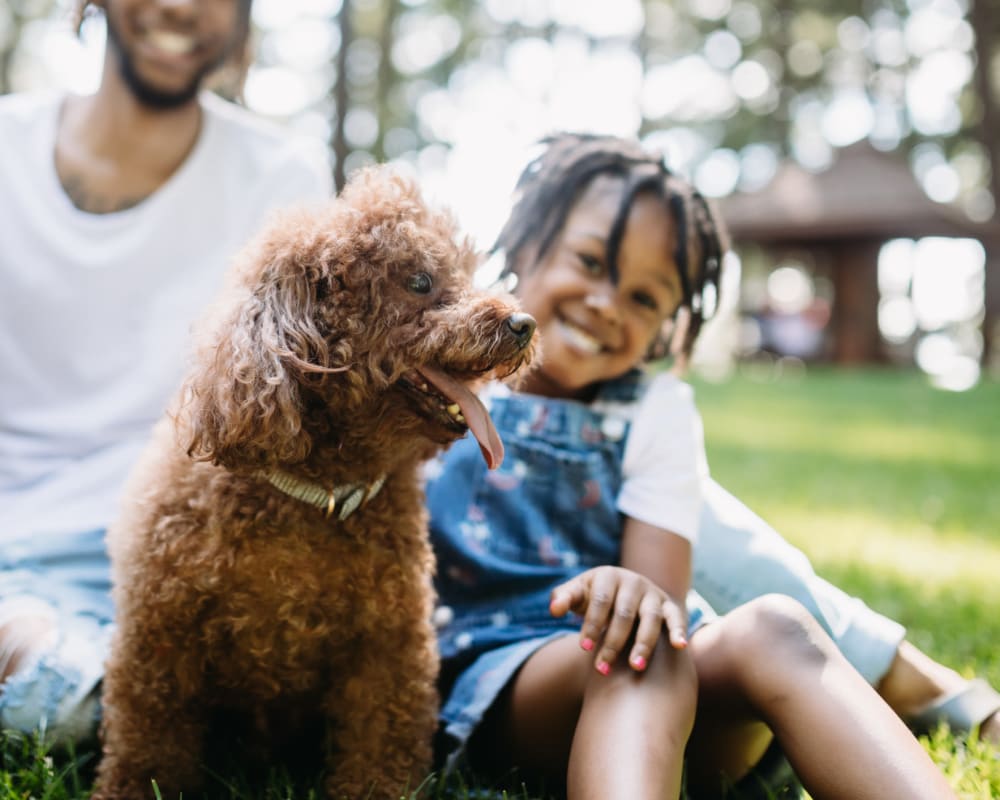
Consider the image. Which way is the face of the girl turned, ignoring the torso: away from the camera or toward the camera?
toward the camera

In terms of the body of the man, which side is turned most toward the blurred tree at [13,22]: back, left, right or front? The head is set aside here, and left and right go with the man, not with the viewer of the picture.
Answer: back

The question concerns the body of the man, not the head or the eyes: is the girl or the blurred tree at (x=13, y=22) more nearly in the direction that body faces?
the girl

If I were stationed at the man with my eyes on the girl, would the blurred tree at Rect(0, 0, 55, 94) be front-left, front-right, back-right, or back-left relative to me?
back-left

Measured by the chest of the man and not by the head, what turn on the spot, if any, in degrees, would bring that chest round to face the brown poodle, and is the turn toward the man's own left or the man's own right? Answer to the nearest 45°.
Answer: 0° — they already face it

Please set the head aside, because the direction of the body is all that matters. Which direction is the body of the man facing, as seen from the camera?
toward the camera

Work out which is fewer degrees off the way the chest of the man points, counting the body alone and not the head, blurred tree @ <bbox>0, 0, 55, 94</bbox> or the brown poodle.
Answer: the brown poodle
